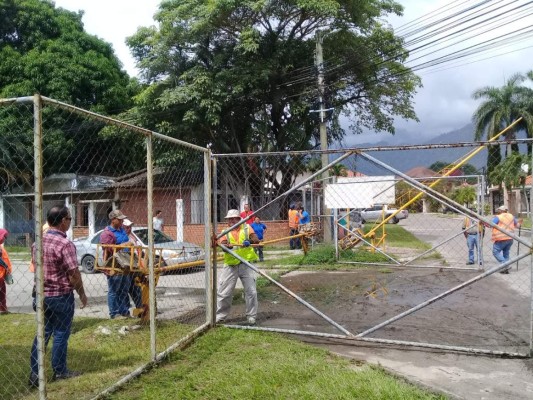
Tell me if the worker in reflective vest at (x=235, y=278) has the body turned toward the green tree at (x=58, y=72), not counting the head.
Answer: no

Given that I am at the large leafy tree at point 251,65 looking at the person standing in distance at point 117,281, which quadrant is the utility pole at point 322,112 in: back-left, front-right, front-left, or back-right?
front-left

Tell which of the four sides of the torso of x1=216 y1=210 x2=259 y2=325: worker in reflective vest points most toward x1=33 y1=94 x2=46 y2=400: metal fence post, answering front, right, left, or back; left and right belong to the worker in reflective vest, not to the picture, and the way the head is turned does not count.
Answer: front

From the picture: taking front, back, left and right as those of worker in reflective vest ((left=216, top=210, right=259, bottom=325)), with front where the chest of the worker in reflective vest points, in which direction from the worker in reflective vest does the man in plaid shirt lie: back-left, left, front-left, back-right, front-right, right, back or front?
front-right

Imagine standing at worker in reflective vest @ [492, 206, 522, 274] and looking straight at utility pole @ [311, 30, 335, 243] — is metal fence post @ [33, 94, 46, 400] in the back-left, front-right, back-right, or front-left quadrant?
back-left

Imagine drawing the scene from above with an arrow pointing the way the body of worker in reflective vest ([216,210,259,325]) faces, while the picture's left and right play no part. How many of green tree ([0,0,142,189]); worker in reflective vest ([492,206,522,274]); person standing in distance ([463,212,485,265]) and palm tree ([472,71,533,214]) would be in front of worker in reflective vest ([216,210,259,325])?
0

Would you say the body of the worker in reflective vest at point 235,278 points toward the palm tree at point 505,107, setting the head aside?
no

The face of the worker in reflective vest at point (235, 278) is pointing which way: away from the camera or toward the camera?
toward the camera

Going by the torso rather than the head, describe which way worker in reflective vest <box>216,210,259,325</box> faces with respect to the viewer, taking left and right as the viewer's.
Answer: facing the viewer

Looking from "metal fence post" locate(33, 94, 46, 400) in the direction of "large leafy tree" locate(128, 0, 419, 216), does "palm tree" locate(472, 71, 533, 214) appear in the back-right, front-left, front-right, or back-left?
front-right

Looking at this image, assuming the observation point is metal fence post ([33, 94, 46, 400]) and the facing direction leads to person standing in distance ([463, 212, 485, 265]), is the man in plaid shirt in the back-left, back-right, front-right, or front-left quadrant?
front-left
